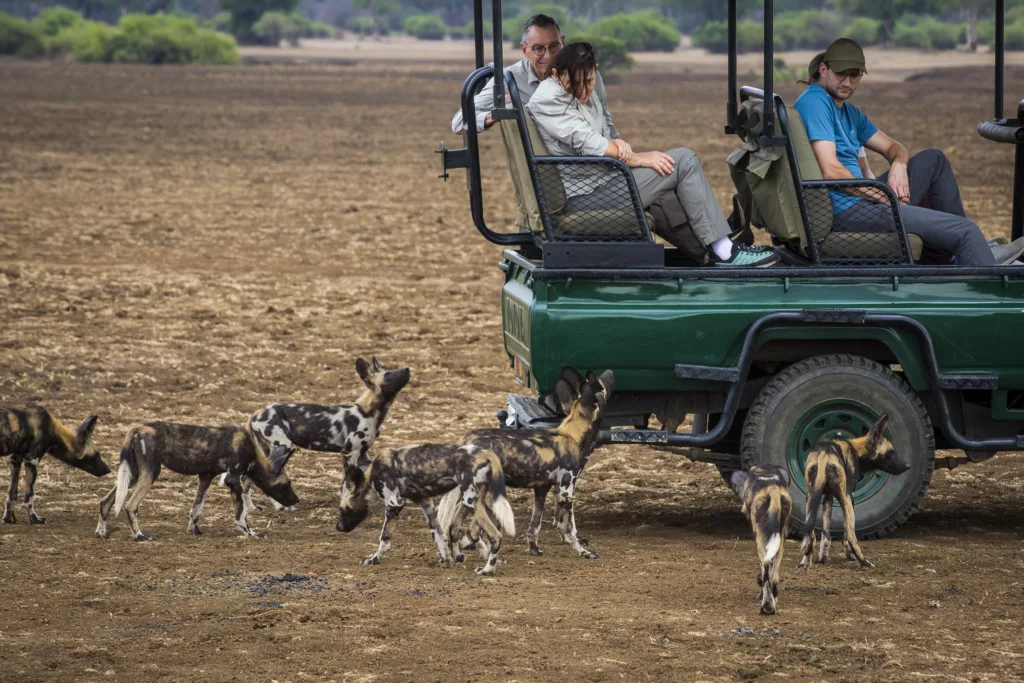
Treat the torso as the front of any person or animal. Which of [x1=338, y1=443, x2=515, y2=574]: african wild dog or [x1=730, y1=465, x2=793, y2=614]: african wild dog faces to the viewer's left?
[x1=338, y1=443, x2=515, y2=574]: african wild dog

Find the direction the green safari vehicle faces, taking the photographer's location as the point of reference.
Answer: facing to the right of the viewer

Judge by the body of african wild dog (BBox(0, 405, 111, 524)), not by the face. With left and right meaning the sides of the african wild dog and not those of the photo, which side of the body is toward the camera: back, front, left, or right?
right

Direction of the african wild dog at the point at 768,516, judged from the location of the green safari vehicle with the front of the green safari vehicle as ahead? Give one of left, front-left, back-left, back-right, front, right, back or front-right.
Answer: right

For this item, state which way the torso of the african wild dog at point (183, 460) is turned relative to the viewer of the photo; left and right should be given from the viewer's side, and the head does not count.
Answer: facing to the right of the viewer

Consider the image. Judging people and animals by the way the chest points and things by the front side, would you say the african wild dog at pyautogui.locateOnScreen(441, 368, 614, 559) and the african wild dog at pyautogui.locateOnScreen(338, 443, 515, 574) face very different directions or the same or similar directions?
very different directions

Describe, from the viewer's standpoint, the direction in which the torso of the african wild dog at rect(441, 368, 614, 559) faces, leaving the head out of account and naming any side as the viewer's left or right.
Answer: facing to the right of the viewer

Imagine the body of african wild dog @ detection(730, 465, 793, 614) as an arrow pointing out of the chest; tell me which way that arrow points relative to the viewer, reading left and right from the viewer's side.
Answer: facing away from the viewer

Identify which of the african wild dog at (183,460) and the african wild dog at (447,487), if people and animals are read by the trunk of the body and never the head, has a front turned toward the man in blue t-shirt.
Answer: the african wild dog at (183,460)

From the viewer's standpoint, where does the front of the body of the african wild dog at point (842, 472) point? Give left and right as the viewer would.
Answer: facing away from the viewer and to the right of the viewer

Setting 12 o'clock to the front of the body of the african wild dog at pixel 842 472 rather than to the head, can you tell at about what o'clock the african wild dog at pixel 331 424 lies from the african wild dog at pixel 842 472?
the african wild dog at pixel 331 424 is roughly at 8 o'clock from the african wild dog at pixel 842 472.

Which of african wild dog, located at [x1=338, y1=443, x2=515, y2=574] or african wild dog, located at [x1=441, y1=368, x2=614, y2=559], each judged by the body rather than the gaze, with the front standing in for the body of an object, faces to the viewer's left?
african wild dog, located at [x1=338, y1=443, x2=515, y2=574]

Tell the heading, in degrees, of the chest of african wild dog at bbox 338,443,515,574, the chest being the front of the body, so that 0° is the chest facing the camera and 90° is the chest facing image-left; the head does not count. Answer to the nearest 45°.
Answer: approximately 90°
